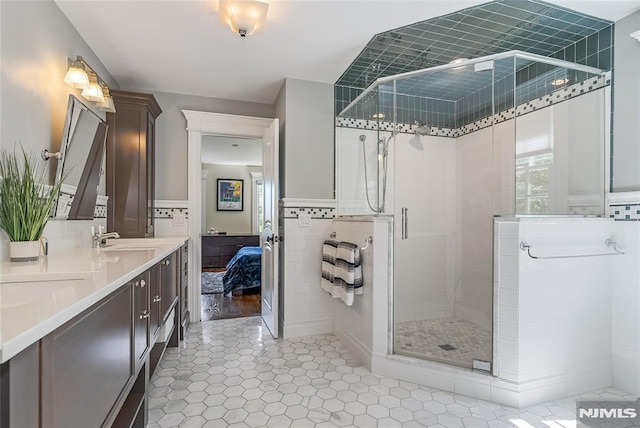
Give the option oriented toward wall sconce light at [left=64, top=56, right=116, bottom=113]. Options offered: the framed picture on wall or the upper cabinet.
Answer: the framed picture on wall

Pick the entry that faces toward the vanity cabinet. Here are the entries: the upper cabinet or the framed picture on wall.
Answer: the framed picture on wall

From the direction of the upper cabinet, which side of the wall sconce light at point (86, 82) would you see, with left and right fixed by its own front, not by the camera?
left

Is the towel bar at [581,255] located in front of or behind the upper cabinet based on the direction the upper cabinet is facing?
in front

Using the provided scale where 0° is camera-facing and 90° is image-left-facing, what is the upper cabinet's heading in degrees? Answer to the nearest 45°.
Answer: approximately 270°

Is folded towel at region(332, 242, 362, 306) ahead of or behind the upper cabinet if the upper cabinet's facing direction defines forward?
ahead

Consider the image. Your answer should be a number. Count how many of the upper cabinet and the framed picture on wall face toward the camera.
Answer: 1

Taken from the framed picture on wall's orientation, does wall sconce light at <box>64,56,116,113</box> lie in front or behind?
in front

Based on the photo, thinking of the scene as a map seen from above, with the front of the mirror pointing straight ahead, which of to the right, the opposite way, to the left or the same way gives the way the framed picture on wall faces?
to the right

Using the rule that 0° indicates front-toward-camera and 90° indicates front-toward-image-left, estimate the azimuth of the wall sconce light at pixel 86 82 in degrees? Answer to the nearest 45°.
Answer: approximately 315°

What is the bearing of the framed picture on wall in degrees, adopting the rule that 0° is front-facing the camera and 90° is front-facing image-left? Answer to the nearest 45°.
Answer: approximately 0°

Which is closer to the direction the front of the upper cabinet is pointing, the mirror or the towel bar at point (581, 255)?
the towel bar

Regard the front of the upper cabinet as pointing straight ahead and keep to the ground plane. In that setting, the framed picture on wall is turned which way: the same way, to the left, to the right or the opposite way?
to the right
